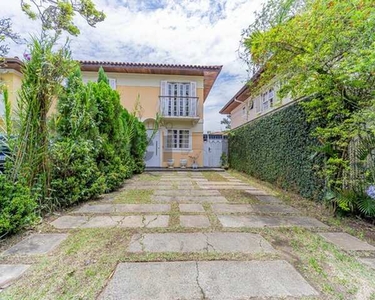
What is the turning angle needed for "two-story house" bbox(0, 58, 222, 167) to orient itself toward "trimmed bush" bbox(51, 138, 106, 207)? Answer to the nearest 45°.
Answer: approximately 45° to its right

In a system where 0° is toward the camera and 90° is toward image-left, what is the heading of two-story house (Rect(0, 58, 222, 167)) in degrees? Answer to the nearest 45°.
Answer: approximately 0°

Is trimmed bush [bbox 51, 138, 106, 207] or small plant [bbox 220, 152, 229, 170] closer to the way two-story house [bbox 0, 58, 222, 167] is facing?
the trimmed bush

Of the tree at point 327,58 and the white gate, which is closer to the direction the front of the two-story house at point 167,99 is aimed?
the tree

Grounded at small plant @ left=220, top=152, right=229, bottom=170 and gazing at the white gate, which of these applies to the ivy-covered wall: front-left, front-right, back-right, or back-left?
back-left

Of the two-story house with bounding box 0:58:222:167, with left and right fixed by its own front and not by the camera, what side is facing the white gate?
left

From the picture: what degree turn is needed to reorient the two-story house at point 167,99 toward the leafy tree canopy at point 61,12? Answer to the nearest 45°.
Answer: approximately 45° to its right

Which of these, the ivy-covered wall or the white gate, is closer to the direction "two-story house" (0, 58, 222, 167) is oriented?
the ivy-covered wall

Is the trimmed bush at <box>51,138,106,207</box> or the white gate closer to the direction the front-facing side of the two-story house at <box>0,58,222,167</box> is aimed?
the trimmed bush

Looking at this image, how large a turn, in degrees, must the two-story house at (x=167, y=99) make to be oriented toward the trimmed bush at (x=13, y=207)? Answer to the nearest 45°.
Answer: approximately 45° to its right

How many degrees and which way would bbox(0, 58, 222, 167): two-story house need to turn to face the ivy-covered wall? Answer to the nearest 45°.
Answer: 0° — it already faces it
